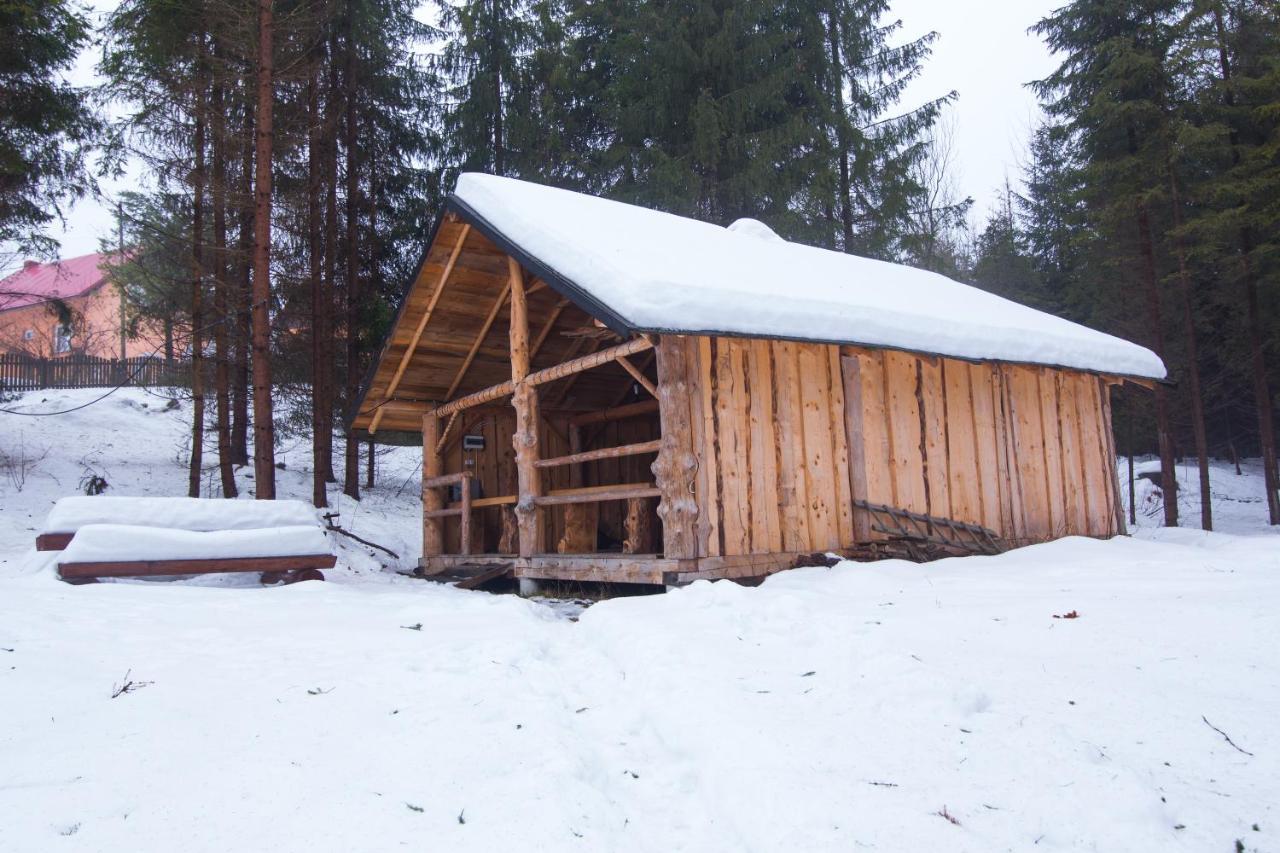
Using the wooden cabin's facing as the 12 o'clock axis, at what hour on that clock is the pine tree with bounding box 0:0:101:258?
The pine tree is roughly at 2 o'clock from the wooden cabin.

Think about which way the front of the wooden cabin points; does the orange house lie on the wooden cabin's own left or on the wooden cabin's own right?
on the wooden cabin's own right

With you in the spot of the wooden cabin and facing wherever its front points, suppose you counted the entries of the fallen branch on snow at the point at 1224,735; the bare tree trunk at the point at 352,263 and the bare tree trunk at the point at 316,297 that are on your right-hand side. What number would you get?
2

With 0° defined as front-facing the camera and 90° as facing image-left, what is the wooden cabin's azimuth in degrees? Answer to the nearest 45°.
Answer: approximately 45°

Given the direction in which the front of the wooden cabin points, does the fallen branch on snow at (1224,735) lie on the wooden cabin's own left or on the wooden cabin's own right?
on the wooden cabin's own left

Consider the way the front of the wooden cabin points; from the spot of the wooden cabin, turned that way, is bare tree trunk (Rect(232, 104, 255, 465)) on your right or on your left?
on your right

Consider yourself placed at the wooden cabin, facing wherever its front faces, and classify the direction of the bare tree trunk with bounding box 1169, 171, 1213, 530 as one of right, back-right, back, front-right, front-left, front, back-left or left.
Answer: back

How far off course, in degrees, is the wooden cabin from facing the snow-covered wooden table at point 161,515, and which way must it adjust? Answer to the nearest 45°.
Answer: approximately 45° to its right

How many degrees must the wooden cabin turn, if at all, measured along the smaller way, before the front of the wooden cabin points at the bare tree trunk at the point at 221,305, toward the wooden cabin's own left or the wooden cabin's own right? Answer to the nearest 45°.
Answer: approximately 45° to the wooden cabin's own right

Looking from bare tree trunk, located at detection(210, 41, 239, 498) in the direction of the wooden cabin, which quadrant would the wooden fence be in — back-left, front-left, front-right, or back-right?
back-left

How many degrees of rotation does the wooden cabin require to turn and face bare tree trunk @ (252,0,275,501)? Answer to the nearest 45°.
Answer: approximately 45° to its right

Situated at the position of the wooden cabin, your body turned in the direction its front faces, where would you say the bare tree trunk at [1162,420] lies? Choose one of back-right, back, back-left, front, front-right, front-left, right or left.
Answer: back

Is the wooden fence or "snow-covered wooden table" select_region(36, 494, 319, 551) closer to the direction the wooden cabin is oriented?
the snow-covered wooden table

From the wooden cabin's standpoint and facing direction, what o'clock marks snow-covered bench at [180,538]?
The snow-covered bench is roughly at 1 o'clock from the wooden cabin.
